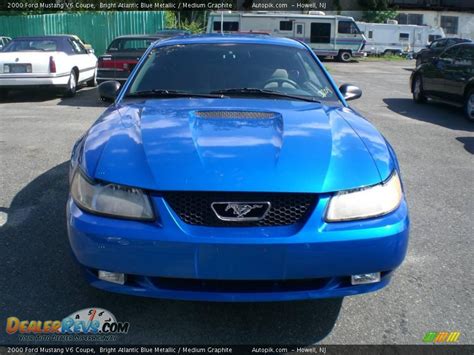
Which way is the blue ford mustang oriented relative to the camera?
toward the camera

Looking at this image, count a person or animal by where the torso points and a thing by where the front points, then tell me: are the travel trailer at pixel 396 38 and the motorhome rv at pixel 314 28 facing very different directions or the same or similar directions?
same or similar directions

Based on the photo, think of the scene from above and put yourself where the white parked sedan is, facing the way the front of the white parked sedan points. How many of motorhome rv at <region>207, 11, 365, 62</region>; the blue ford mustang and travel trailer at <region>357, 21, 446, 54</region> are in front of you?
2

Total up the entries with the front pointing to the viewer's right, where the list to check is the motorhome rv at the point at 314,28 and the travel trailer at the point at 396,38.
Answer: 2

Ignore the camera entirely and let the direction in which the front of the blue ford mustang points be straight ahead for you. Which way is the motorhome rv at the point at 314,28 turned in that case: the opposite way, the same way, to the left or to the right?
to the left

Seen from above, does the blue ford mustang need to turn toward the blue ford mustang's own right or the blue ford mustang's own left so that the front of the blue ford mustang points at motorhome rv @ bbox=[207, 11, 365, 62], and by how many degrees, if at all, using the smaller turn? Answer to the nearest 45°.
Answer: approximately 180°

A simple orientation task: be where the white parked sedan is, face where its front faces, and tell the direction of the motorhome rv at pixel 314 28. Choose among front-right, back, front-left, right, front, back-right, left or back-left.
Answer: front

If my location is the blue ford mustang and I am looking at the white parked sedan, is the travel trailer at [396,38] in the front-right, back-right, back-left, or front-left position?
front-right

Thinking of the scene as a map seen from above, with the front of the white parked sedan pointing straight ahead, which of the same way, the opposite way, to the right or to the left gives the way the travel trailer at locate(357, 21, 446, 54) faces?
to the right

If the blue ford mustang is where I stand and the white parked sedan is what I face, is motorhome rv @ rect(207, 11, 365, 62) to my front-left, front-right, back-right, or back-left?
front-right

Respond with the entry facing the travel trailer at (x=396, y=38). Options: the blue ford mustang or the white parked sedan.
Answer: the white parked sedan

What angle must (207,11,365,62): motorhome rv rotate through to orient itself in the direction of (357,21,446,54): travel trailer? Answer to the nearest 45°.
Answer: approximately 45° to its left

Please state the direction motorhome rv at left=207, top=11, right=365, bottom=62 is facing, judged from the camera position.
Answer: facing to the right of the viewer

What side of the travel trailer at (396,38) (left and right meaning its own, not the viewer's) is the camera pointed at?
right

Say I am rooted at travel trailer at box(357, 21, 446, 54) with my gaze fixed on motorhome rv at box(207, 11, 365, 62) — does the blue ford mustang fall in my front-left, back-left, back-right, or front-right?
front-left

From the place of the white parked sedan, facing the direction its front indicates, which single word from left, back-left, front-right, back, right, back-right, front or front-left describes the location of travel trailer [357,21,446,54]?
front

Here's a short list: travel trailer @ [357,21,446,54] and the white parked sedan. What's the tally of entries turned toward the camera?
0
